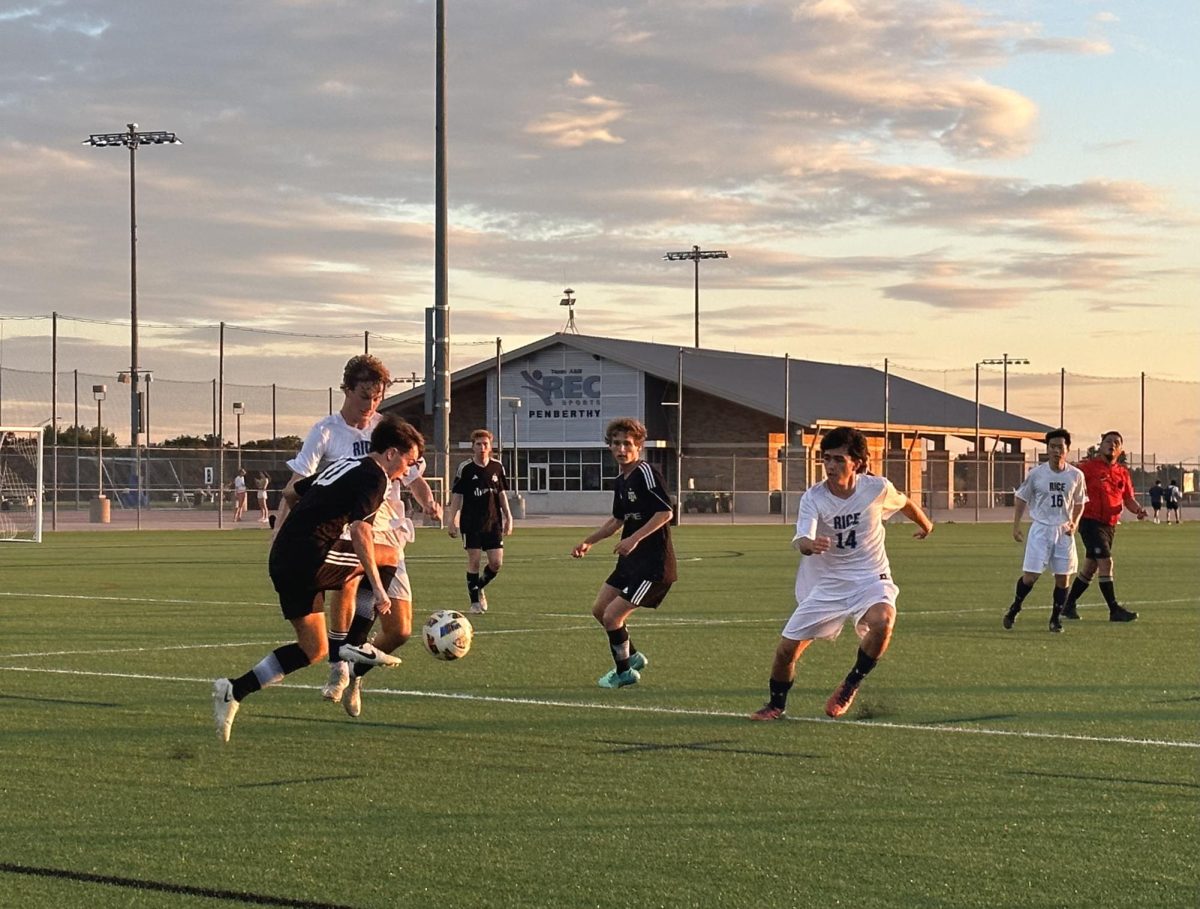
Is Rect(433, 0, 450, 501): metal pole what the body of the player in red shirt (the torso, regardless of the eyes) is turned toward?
no

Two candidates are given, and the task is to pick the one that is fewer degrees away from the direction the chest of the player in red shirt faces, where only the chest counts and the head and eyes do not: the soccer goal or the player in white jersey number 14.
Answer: the player in white jersey number 14

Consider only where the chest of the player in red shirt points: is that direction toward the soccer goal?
no

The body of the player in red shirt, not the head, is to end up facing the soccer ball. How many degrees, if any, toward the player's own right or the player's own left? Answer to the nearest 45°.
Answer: approximately 90° to the player's own right

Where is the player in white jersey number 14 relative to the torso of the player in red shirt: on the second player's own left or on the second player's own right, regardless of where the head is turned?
on the second player's own right

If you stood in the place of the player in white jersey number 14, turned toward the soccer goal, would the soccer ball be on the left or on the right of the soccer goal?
left

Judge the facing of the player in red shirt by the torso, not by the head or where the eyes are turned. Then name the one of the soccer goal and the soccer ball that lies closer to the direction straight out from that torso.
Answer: the soccer ball

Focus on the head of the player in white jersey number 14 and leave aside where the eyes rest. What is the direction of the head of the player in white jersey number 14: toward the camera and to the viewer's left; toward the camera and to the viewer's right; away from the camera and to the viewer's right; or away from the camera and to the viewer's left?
toward the camera and to the viewer's left
